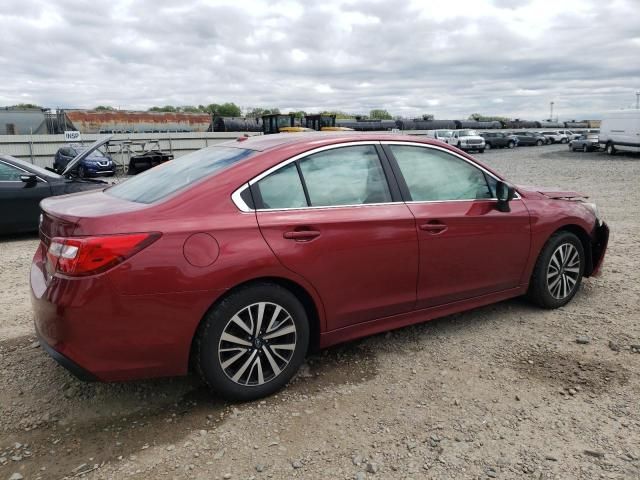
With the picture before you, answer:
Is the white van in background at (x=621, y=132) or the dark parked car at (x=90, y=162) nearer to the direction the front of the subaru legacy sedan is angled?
the white van in background

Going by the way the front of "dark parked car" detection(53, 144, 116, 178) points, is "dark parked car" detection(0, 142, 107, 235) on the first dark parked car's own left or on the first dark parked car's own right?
on the first dark parked car's own right

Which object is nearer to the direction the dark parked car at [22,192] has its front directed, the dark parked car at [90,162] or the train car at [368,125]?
the train car

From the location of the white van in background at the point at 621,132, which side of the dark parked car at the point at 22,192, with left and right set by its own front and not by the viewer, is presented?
front

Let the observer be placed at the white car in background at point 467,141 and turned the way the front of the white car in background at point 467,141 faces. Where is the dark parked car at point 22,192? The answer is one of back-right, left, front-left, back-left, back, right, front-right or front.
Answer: front-right

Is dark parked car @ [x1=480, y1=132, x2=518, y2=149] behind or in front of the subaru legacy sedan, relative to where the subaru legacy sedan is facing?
in front

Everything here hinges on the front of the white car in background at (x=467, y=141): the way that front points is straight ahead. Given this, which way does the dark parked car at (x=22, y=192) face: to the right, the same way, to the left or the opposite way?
to the left

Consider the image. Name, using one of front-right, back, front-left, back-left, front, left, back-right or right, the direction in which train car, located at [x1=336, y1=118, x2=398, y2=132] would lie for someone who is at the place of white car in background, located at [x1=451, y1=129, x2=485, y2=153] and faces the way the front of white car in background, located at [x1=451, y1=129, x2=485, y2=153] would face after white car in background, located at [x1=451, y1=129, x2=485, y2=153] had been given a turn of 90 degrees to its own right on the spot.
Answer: right

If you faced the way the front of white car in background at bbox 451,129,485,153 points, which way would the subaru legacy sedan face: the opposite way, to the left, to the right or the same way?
to the left

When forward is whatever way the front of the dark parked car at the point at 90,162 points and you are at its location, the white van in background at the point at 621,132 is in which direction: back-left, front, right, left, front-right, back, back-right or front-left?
front-left

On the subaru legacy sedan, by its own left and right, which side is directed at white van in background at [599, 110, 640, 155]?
front

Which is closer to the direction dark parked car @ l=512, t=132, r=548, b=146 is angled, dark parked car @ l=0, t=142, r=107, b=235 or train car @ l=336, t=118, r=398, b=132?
the dark parked car

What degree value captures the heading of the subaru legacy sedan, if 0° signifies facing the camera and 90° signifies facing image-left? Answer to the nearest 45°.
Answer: approximately 225°
